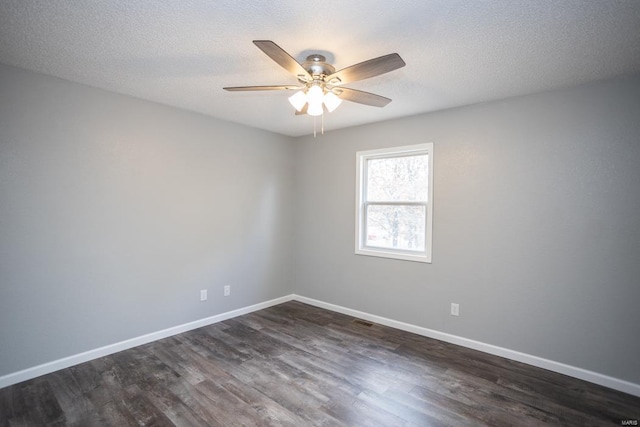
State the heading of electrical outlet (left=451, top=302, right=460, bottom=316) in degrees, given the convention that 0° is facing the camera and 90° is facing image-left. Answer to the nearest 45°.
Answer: approximately 0°
